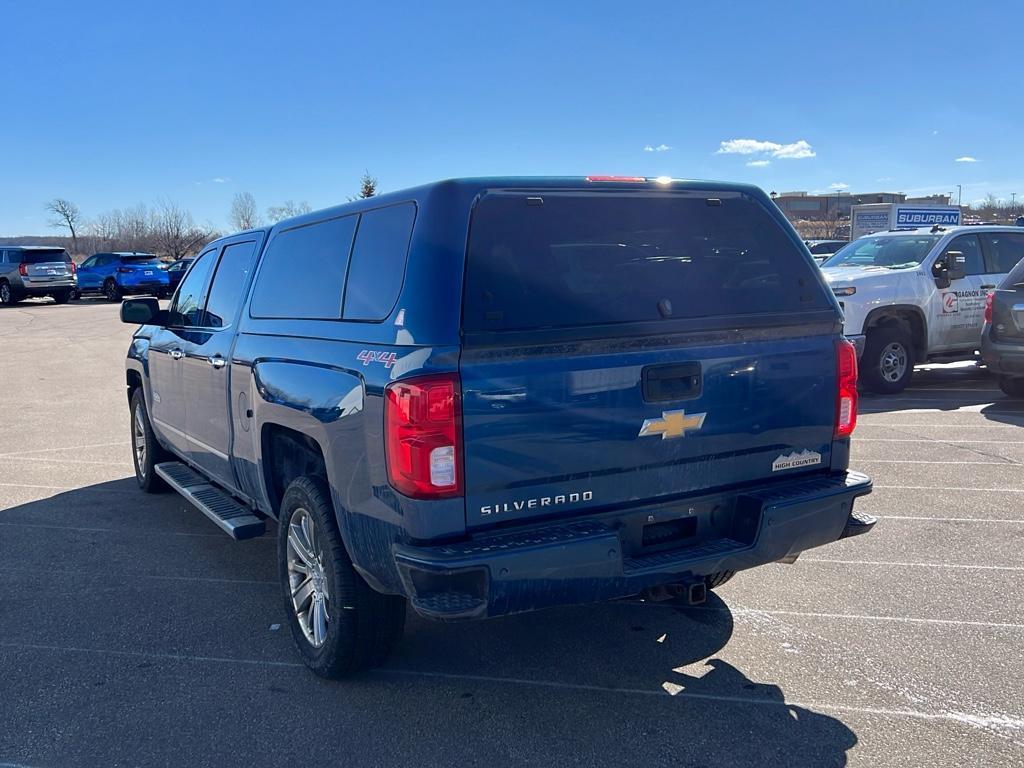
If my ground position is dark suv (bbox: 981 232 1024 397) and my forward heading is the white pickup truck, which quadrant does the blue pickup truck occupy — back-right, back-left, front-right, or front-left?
back-left

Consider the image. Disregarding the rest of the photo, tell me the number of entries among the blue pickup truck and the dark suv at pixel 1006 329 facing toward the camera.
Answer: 0

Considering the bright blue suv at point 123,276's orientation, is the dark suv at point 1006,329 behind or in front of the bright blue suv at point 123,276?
behind

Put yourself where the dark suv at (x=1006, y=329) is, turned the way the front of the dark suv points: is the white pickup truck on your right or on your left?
on your left

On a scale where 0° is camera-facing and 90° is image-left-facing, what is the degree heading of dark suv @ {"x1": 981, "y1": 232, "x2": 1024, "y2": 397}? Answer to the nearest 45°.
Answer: approximately 225°

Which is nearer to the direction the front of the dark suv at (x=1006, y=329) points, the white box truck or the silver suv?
the white box truck

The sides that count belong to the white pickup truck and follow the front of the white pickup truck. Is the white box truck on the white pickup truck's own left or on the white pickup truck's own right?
on the white pickup truck's own right

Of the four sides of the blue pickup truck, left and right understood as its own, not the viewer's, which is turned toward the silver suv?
front

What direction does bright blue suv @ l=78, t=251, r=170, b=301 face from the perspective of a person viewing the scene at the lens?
facing away from the viewer and to the left of the viewer
